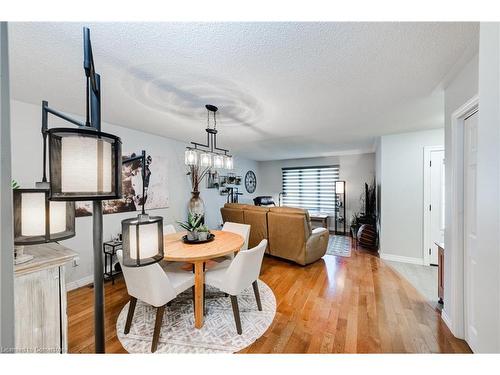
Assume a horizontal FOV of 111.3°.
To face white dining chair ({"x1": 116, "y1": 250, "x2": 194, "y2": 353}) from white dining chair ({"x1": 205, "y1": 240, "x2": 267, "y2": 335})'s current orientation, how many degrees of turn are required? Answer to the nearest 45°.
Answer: approximately 45° to its left

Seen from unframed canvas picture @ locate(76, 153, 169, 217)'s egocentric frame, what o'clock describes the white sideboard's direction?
The white sideboard is roughly at 2 o'clock from the unframed canvas picture.

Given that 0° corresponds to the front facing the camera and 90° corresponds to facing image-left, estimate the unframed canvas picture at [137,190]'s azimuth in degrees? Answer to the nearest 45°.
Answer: approximately 315°

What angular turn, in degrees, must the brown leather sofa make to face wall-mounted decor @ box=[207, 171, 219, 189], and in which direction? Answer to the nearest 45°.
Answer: approximately 90° to its left

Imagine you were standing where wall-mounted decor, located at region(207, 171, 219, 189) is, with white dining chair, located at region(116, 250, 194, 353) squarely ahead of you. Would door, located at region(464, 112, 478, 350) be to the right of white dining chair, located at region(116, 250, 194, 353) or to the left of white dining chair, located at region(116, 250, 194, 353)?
left

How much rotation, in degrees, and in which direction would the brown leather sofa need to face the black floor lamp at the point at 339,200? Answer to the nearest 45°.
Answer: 0° — it already faces it

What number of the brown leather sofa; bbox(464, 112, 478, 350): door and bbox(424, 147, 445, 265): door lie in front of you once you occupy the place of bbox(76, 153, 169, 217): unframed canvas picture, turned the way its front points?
3

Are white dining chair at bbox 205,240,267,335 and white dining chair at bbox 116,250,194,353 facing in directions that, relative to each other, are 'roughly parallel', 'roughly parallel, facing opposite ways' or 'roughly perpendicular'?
roughly perpendicular

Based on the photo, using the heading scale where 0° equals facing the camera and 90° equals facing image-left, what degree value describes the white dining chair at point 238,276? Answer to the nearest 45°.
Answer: approximately 135°

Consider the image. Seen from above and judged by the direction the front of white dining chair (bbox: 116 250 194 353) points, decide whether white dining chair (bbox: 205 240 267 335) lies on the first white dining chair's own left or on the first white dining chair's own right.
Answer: on the first white dining chair's own right

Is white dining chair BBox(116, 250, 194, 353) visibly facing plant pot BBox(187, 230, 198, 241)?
yes

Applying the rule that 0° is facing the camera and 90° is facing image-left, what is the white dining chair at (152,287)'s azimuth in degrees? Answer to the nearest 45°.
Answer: approximately 225°

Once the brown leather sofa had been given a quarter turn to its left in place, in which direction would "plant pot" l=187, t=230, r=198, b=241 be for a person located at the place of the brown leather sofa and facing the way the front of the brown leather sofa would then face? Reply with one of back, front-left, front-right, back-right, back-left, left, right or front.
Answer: left
